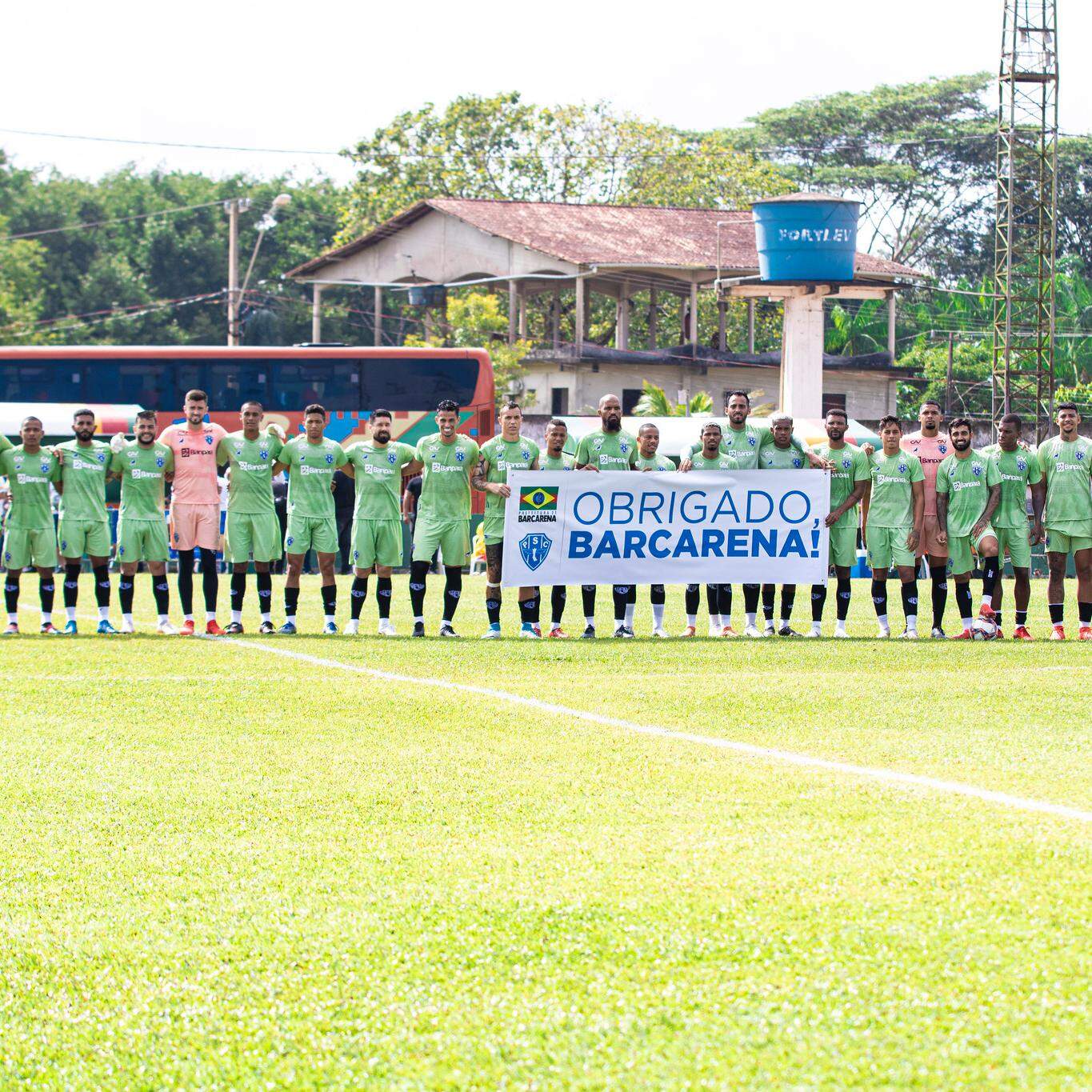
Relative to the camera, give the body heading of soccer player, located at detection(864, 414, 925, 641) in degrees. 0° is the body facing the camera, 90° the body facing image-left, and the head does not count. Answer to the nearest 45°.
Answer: approximately 0°

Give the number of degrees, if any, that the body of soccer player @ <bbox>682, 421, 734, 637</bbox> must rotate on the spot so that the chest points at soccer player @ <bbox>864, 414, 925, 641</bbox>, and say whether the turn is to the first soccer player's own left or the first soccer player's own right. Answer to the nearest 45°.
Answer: approximately 90° to the first soccer player's own left

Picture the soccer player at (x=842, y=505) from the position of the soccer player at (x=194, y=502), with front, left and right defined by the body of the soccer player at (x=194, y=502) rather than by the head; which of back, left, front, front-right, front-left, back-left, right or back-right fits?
left

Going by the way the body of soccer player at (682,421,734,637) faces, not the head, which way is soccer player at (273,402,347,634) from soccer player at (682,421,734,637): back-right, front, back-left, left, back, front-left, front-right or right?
right

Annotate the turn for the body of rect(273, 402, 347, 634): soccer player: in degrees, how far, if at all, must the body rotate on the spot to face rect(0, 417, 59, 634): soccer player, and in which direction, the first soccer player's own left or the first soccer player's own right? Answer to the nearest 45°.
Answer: approximately 90° to the first soccer player's own right

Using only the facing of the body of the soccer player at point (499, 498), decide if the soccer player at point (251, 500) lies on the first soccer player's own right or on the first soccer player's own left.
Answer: on the first soccer player's own right

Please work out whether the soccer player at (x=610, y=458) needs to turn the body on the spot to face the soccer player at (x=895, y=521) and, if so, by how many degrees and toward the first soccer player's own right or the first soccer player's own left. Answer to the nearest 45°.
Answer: approximately 90° to the first soccer player's own left

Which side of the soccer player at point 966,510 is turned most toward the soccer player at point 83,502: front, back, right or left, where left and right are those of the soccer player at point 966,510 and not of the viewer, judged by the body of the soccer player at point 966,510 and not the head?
right

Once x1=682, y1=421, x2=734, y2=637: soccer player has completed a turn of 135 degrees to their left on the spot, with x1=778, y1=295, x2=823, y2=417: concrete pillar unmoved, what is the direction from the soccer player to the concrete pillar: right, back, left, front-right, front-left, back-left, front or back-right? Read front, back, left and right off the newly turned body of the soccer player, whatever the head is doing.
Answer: front-left
